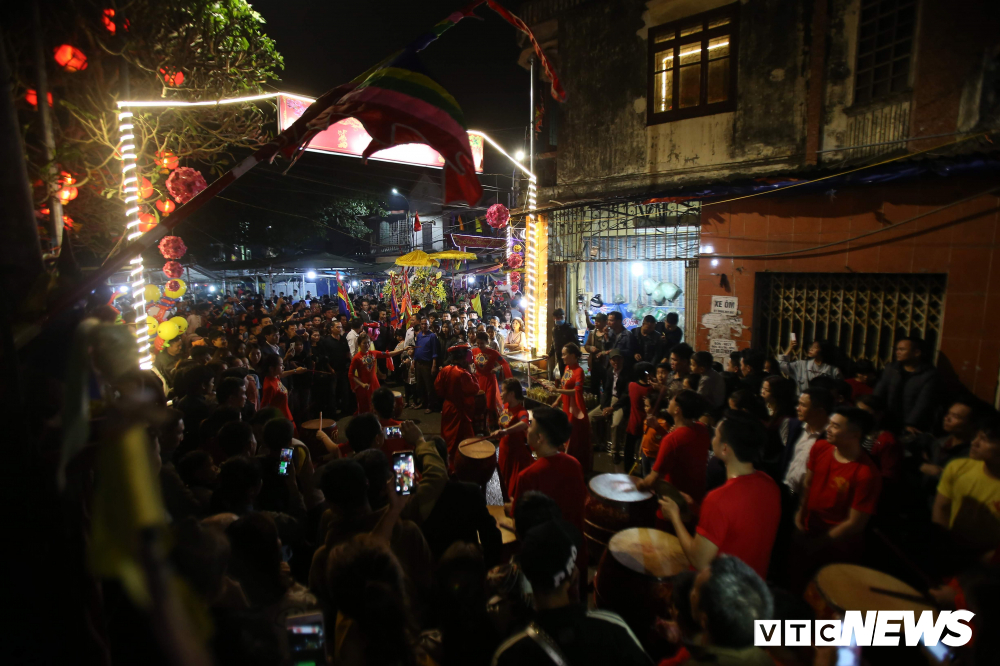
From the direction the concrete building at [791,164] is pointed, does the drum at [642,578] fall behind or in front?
in front

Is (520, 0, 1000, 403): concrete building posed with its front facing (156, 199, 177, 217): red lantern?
yes

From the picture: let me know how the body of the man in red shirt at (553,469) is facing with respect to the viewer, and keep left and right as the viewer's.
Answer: facing away from the viewer and to the left of the viewer

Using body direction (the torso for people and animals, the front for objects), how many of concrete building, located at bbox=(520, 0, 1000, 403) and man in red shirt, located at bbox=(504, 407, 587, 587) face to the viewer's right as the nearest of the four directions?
0

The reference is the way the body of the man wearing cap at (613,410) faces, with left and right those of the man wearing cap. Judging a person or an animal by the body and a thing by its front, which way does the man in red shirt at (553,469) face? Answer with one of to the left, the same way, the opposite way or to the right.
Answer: to the right

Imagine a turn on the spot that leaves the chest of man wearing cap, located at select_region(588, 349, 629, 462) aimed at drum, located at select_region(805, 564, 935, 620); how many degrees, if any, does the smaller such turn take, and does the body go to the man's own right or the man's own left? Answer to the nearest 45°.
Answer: approximately 45° to the man's own left

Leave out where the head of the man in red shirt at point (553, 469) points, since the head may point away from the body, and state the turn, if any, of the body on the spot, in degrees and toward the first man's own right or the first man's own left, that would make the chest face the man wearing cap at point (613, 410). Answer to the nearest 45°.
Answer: approximately 45° to the first man's own right

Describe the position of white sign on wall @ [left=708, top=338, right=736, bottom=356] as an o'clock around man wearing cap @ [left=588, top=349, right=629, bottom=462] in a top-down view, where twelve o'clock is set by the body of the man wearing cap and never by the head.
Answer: The white sign on wall is roughly at 6 o'clock from the man wearing cap.

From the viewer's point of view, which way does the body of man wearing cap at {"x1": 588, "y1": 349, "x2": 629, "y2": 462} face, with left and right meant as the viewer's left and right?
facing the viewer and to the left of the viewer

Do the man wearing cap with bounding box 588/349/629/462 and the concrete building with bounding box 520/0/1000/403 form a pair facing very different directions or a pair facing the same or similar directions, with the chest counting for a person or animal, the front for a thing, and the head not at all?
same or similar directions

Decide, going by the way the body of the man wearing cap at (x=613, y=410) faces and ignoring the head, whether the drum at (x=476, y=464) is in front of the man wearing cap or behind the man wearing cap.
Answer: in front

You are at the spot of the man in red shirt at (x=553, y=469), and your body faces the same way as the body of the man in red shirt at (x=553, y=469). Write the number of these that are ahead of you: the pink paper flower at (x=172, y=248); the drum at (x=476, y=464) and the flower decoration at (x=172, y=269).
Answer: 3

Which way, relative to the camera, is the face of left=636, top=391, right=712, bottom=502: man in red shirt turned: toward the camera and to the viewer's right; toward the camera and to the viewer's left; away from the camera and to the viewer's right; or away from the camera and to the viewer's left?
away from the camera and to the viewer's left

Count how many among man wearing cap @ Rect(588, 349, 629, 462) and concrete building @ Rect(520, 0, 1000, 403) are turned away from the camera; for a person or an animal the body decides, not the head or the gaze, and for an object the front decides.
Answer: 0

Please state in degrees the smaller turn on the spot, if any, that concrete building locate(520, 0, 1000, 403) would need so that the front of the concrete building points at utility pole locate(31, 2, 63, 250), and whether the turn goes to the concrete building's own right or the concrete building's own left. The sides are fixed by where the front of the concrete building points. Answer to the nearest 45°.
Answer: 0° — it already faces it

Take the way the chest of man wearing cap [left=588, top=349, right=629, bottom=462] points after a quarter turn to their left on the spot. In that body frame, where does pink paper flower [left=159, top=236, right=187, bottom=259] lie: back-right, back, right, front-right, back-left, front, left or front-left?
back-right

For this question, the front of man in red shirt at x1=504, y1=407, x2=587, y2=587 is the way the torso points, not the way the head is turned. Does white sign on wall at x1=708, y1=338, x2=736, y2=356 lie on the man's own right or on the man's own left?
on the man's own right
